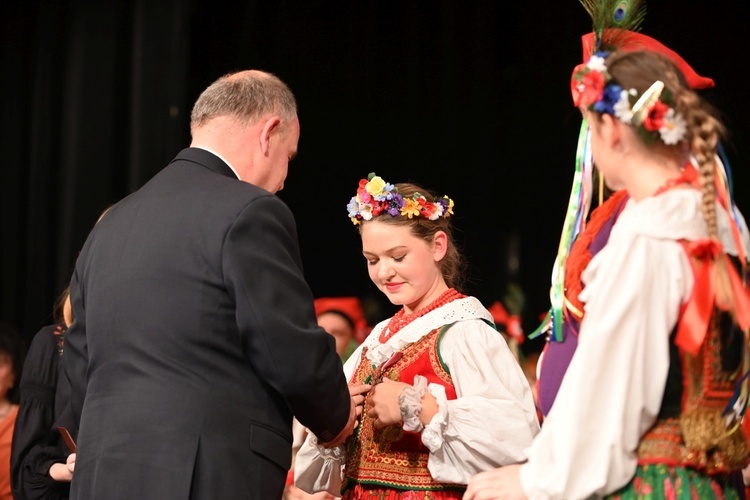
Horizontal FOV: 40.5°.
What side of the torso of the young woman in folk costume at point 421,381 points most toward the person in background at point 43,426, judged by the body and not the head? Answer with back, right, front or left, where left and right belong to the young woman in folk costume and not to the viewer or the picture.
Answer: right

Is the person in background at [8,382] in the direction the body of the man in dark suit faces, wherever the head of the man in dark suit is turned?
no

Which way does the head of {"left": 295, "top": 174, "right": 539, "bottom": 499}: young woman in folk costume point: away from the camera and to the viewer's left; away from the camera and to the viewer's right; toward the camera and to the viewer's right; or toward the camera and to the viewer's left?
toward the camera and to the viewer's left

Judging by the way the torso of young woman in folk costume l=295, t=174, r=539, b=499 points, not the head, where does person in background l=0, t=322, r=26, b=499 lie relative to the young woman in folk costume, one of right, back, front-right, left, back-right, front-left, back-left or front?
right

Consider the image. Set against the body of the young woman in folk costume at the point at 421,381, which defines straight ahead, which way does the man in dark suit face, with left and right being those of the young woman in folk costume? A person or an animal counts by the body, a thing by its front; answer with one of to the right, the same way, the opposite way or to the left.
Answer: the opposite way

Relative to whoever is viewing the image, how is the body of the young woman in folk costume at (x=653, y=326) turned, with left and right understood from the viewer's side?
facing away from the viewer and to the left of the viewer

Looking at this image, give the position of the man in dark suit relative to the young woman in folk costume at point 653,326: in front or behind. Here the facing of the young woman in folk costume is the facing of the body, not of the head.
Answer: in front

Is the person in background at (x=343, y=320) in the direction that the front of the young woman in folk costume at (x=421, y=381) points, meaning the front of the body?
no

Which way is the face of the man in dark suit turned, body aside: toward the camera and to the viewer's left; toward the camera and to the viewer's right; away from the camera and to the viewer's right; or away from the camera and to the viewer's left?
away from the camera and to the viewer's right

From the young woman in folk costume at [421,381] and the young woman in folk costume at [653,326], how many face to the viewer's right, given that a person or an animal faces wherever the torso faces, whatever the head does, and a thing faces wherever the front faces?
0

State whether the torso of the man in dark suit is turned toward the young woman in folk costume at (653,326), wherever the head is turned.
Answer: no

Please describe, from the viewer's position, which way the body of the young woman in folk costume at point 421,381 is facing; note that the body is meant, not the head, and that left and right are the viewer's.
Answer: facing the viewer and to the left of the viewer

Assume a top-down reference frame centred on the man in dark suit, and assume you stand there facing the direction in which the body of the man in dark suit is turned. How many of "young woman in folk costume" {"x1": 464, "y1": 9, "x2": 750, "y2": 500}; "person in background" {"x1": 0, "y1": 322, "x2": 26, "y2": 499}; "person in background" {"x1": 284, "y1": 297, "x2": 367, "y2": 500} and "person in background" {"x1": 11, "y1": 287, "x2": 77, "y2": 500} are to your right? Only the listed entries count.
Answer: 1

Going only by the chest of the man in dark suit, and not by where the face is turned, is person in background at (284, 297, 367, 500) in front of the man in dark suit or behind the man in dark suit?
in front

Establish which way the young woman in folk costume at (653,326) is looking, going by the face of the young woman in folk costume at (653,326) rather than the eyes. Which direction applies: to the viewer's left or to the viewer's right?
to the viewer's left

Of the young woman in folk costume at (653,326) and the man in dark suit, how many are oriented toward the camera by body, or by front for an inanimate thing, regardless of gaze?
0
